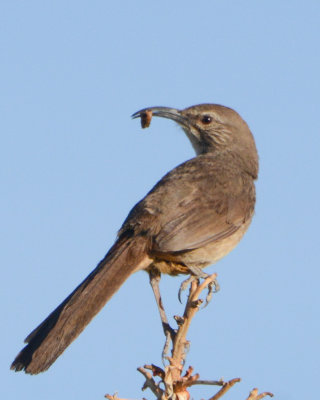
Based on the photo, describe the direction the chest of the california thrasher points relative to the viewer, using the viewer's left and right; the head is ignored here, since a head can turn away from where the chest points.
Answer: facing away from the viewer and to the right of the viewer
